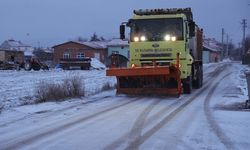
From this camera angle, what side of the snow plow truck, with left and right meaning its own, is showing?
front
